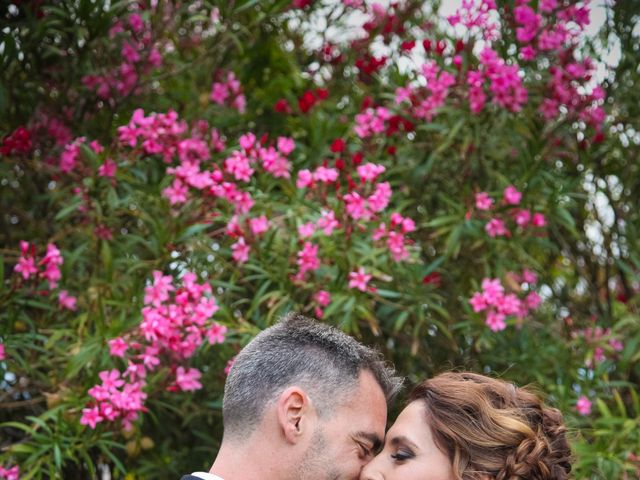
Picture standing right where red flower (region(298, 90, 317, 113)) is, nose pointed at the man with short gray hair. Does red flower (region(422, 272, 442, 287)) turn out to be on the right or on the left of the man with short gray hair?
left

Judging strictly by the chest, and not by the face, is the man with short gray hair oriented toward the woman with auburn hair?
yes

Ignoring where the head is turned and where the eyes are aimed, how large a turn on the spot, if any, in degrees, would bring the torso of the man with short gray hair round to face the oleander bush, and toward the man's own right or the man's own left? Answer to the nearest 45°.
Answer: approximately 90° to the man's own left

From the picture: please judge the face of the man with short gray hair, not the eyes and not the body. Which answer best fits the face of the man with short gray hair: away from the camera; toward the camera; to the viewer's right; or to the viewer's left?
to the viewer's right

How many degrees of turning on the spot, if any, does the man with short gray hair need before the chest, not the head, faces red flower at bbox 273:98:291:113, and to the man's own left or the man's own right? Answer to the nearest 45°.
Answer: approximately 90° to the man's own left

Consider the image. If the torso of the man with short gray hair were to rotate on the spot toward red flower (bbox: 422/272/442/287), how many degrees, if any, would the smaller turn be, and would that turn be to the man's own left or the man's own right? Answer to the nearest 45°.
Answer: approximately 90° to the man's own left

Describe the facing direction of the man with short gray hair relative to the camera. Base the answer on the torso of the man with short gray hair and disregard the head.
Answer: to the viewer's right
